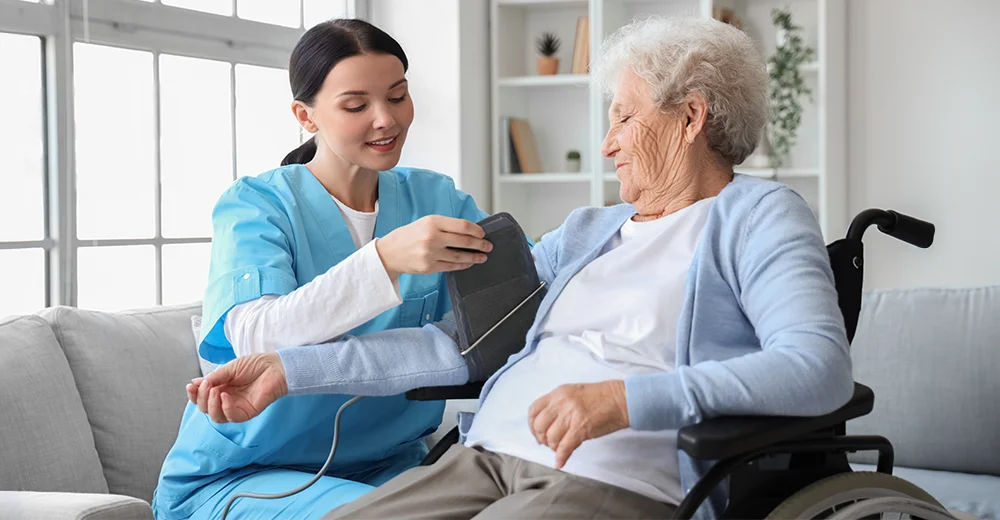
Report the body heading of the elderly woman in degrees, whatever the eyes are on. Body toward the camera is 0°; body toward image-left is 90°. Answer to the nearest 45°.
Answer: approximately 45°

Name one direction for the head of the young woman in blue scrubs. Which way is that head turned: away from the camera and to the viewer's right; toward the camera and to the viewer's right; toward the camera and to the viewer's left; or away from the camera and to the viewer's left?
toward the camera and to the viewer's right

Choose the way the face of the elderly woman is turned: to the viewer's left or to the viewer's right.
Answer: to the viewer's left

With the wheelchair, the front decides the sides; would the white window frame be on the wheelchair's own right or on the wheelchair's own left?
on the wheelchair's own right

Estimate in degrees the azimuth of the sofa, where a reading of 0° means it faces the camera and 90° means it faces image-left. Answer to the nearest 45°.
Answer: approximately 0°

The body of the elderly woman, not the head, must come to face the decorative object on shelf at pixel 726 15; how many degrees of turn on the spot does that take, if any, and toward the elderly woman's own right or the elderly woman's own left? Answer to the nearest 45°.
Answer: approximately 135° to the elderly woman's own right

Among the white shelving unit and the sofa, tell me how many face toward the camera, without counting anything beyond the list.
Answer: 2

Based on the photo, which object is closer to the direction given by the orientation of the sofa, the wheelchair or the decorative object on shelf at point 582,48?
the wheelchair

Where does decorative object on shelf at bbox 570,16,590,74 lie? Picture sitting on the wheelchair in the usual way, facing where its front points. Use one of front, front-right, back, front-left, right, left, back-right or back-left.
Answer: back-right

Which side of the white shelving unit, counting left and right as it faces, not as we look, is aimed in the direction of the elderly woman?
front
